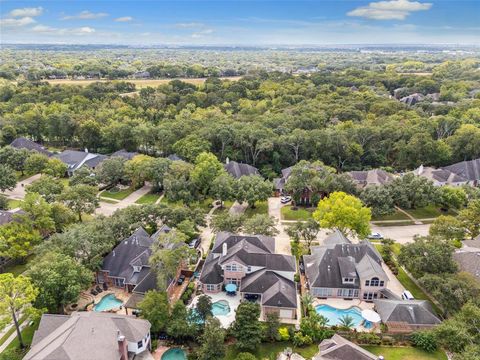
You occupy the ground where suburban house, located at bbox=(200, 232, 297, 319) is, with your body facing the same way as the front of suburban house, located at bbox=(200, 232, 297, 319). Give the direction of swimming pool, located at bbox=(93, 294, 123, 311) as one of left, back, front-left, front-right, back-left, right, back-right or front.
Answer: left

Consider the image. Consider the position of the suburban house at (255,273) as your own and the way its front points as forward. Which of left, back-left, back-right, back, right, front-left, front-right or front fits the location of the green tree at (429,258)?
right

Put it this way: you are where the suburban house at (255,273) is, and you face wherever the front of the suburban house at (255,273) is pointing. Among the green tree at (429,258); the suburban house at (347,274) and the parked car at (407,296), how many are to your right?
3

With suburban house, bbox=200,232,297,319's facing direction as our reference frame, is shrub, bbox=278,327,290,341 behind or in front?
behind

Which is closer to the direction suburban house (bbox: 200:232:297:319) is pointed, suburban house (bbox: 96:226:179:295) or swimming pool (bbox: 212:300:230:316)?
the suburban house

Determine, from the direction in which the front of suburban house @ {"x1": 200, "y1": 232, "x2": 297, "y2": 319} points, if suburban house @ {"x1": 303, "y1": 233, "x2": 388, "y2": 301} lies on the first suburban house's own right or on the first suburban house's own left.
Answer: on the first suburban house's own right

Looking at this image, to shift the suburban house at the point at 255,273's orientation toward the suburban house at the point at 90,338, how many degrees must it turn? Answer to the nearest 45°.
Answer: approximately 135° to its left

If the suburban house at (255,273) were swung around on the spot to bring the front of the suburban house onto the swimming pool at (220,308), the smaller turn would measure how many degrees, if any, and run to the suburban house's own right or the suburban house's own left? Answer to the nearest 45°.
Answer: approximately 135° to the suburban house's own left

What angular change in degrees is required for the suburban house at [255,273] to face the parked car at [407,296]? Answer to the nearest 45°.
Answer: approximately 90° to its right

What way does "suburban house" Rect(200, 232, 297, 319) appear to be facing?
away from the camera

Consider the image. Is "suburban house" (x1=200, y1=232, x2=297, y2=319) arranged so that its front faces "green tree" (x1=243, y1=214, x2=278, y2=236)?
yes

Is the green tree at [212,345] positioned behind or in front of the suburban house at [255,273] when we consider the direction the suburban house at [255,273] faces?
behind

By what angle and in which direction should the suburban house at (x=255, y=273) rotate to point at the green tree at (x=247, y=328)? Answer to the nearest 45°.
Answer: approximately 180°

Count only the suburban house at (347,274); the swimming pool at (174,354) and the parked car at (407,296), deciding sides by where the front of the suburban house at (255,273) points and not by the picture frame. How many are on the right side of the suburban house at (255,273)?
2

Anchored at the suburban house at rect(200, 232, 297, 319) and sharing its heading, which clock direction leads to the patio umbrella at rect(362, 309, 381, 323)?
The patio umbrella is roughly at 4 o'clock from the suburban house.

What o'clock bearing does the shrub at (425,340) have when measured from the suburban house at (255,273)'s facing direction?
The shrub is roughly at 4 o'clock from the suburban house.
